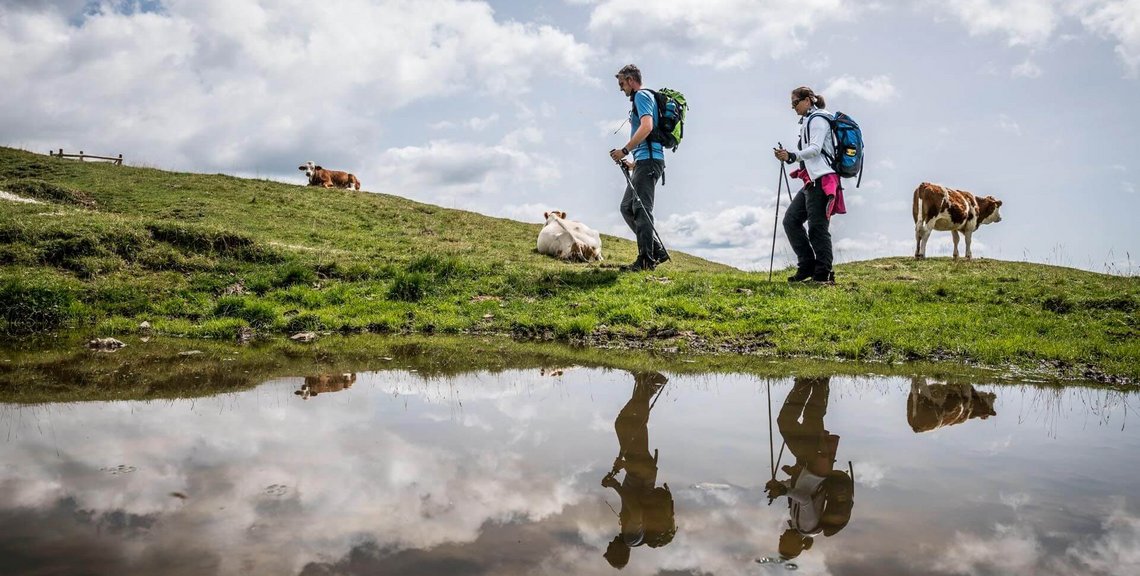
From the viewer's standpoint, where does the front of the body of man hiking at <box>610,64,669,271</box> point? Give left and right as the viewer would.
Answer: facing to the left of the viewer

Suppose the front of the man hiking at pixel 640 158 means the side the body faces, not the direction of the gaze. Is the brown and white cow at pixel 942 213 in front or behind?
behind

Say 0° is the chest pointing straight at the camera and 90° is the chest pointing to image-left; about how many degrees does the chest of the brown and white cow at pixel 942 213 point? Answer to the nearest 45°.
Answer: approximately 225°

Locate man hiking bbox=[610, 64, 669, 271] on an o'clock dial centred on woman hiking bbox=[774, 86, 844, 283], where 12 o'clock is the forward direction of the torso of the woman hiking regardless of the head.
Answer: The man hiking is roughly at 12 o'clock from the woman hiking.

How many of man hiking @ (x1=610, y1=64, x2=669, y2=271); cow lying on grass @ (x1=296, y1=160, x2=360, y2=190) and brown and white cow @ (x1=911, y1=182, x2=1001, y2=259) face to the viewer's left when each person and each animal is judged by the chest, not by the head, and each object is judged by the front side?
2

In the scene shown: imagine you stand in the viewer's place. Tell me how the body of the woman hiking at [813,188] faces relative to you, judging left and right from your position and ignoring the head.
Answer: facing to the left of the viewer

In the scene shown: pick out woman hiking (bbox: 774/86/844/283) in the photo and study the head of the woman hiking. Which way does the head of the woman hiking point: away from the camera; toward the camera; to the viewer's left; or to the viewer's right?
to the viewer's left

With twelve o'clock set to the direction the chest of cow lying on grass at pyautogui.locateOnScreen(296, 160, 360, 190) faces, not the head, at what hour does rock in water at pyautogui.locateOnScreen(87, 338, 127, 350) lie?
The rock in water is roughly at 9 o'clock from the cow lying on grass.

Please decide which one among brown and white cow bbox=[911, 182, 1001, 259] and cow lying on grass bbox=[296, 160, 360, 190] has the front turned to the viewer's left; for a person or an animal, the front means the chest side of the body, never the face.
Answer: the cow lying on grass

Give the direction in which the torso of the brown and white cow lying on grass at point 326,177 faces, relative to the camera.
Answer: to the viewer's left

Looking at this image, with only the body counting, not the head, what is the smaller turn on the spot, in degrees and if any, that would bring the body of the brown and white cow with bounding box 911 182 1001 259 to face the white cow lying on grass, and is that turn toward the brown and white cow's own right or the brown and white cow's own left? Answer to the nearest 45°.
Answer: approximately 180°

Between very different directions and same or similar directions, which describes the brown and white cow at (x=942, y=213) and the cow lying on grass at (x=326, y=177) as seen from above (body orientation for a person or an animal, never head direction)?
very different directions

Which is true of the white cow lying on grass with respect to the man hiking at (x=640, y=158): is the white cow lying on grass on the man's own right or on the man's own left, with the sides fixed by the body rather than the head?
on the man's own right

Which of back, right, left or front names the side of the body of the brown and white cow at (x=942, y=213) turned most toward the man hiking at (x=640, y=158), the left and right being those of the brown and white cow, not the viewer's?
back

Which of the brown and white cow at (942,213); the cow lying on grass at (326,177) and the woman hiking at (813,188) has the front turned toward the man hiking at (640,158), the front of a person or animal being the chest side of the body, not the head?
the woman hiking

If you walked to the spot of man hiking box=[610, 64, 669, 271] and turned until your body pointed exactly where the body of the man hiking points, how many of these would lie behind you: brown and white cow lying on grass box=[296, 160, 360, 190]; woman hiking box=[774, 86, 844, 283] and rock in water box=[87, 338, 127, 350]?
1

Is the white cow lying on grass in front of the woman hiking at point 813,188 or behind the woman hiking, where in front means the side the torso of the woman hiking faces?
in front

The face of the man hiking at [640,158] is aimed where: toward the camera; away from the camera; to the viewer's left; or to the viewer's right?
to the viewer's left
